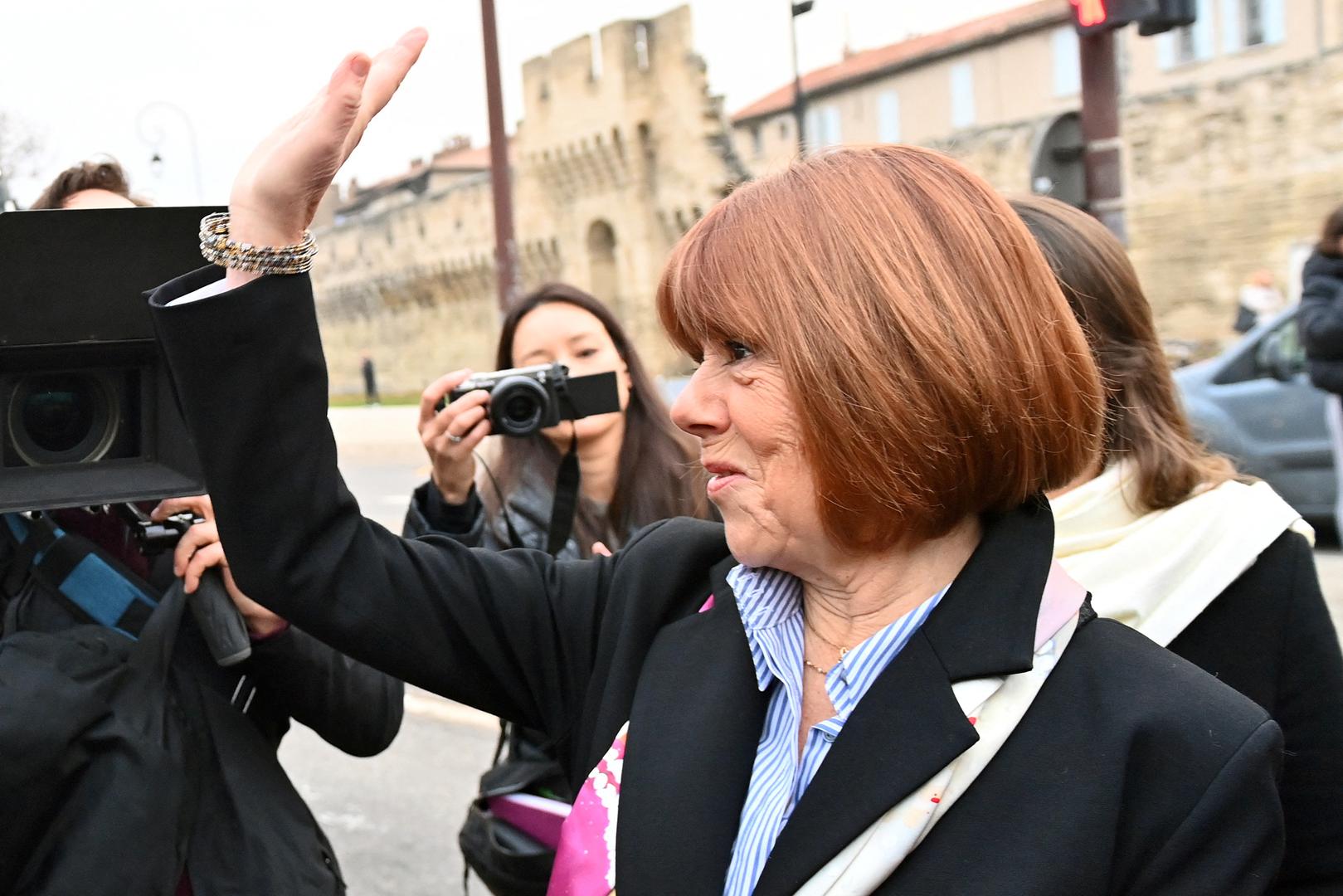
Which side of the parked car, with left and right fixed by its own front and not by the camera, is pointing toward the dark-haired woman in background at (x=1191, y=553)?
left

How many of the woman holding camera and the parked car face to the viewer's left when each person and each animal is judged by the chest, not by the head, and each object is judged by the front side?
1

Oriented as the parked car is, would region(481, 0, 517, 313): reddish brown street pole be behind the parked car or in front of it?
in front

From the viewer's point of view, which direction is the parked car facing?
to the viewer's left

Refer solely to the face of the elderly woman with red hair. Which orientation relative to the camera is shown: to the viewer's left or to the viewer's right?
to the viewer's left

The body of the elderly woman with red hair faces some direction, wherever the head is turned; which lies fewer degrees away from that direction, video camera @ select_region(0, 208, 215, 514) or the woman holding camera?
the video camera

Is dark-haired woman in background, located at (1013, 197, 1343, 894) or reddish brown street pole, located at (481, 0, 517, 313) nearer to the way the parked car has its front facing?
the reddish brown street pole

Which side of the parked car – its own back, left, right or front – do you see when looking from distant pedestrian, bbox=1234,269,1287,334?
right
